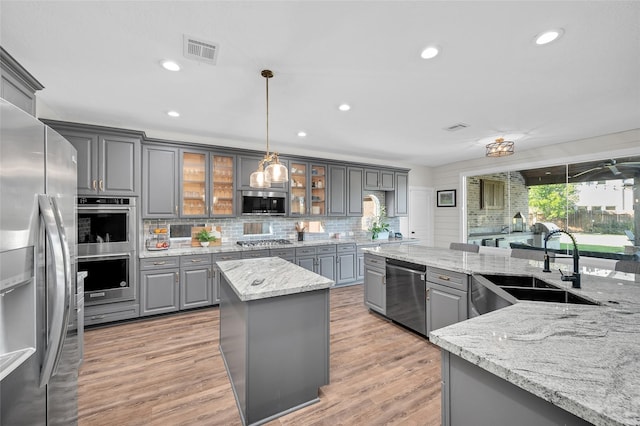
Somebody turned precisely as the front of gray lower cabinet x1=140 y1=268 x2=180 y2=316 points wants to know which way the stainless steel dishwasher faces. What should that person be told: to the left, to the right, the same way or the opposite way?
to the right

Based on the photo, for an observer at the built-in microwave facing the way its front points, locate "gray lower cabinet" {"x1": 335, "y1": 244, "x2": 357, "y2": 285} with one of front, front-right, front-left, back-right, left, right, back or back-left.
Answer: left

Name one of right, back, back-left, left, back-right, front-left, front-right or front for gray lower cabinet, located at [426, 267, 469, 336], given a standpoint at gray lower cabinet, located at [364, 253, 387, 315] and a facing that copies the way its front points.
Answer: left

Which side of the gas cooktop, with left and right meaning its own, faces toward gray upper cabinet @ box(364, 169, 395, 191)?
left

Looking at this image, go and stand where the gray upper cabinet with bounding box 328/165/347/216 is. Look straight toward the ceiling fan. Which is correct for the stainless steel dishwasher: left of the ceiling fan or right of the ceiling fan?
right

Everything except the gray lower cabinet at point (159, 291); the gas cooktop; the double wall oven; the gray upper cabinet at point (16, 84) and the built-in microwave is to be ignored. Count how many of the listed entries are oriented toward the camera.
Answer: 4

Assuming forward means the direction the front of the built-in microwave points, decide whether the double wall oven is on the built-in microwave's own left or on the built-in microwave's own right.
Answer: on the built-in microwave's own right

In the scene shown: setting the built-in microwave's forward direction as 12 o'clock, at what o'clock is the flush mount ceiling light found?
The flush mount ceiling light is roughly at 10 o'clock from the built-in microwave.

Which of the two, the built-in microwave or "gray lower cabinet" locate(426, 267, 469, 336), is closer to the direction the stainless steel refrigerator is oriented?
the gray lower cabinet

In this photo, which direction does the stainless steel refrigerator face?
to the viewer's right

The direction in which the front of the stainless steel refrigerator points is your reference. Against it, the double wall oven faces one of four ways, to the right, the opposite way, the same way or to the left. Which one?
to the right
